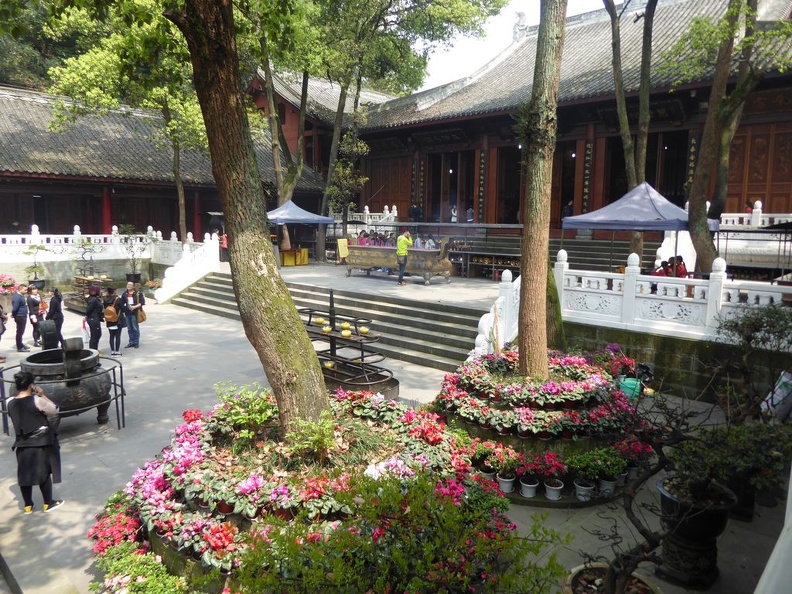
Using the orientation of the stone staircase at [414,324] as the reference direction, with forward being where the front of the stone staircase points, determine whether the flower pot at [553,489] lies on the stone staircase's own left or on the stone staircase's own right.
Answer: on the stone staircase's own left

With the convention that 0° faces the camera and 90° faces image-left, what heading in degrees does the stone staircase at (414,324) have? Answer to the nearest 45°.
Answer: approximately 45°

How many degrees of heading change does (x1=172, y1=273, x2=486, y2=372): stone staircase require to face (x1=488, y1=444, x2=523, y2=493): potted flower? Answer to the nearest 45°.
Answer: approximately 45° to its left

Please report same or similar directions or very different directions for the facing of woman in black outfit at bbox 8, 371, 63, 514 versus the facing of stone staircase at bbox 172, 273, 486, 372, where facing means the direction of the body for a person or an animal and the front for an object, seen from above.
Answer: very different directions

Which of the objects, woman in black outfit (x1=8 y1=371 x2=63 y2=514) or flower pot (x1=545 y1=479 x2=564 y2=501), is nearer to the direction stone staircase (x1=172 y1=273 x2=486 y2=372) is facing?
the woman in black outfit

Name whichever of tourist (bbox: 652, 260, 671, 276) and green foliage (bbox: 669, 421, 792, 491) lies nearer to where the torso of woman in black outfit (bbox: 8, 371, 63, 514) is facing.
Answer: the tourist

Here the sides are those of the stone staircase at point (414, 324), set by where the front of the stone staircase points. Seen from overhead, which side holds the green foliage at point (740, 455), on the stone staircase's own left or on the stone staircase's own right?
on the stone staircase's own left
